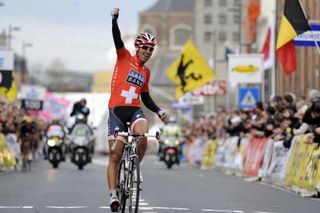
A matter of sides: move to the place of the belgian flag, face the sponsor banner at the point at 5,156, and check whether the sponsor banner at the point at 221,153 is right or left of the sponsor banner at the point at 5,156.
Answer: right

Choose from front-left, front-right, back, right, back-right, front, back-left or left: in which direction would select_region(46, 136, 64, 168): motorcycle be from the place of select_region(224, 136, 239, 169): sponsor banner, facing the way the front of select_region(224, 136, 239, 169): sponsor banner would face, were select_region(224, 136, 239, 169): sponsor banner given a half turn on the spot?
back-left

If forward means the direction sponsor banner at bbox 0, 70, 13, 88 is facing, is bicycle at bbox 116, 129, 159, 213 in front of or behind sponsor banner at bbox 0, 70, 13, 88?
in front

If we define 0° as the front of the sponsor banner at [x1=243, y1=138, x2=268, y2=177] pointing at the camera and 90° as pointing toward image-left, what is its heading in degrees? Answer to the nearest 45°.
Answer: approximately 45°

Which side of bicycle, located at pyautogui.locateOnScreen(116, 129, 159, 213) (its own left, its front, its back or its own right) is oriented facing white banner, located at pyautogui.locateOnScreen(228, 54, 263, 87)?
back

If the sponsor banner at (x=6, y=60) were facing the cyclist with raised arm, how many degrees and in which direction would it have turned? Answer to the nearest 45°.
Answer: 0° — it already faces them
